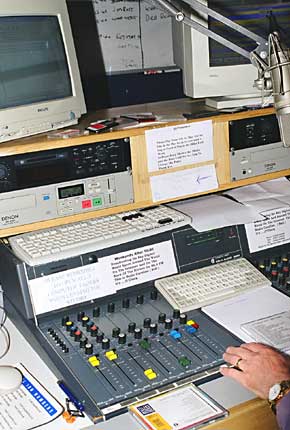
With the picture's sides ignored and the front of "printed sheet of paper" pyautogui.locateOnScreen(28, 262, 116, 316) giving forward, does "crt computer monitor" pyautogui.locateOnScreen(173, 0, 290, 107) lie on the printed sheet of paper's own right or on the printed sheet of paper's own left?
on the printed sheet of paper's own left

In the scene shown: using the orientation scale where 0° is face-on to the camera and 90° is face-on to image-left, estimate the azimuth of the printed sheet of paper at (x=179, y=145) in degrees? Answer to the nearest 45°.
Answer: approximately 315°

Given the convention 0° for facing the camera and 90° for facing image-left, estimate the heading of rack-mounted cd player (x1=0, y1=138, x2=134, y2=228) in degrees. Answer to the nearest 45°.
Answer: approximately 315°

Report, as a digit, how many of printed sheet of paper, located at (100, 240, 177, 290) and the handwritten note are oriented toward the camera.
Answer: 2

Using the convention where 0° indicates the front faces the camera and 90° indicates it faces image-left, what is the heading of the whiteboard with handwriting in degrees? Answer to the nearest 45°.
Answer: approximately 0°

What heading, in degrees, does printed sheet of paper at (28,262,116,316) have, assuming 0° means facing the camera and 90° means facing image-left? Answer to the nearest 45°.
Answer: approximately 0°
